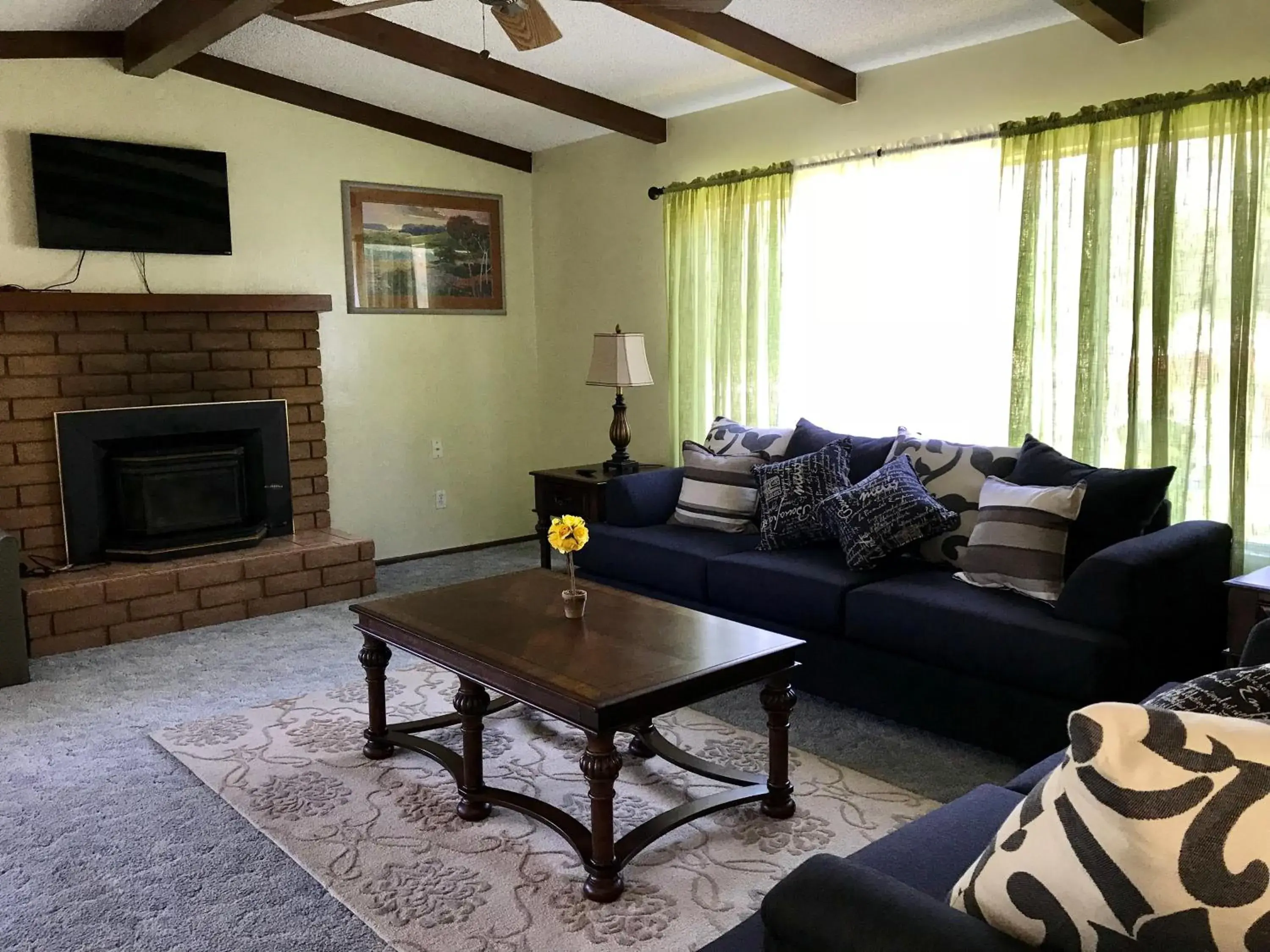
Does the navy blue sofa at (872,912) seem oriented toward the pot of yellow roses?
yes

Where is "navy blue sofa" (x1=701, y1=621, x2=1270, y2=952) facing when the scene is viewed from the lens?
facing away from the viewer and to the left of the viewer

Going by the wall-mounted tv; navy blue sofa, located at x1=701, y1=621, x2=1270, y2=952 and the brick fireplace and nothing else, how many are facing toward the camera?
2

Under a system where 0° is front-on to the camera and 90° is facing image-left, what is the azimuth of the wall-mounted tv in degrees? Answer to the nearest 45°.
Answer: approximately 0°

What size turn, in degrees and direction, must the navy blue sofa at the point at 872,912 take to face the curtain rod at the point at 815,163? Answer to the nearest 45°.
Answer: approximately 45° to its right

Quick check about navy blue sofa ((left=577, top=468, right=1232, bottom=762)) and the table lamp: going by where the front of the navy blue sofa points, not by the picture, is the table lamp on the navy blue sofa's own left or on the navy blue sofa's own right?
on the navy blue sofa's own right

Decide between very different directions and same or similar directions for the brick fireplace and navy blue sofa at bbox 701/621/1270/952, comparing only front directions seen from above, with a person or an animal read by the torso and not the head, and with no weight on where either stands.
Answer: very different directions

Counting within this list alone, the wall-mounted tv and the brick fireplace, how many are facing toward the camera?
2

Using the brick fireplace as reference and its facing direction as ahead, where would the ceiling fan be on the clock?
The ceiling fan is roughly at 11 o'clock from the brick fireplace.

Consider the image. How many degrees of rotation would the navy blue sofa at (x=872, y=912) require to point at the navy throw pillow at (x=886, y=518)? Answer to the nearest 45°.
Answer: approximately 45° to its right
